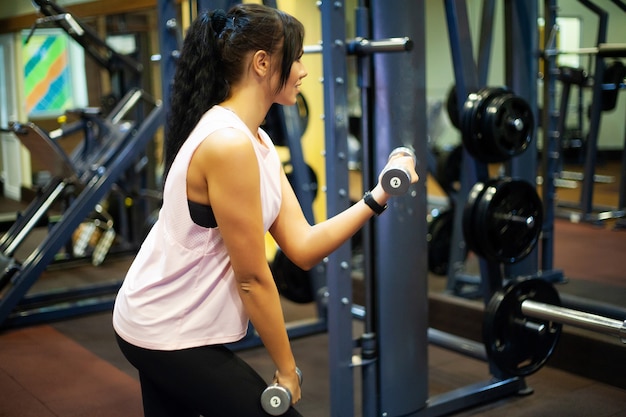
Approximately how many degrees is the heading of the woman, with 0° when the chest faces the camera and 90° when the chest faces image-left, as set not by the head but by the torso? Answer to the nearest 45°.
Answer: approximately 270°

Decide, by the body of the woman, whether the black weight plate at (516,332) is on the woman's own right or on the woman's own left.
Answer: on the woman's own left

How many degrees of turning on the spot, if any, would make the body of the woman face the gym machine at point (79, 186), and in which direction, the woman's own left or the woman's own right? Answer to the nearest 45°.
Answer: approximately 90° to the woman's own left

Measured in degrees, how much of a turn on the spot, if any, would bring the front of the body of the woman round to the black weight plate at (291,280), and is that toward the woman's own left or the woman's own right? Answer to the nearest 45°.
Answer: approximately 90° to the woman's own left

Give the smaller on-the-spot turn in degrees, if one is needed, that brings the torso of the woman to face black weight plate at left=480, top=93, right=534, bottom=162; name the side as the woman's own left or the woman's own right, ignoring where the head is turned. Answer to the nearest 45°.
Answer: approximately 45° to the woman's own left

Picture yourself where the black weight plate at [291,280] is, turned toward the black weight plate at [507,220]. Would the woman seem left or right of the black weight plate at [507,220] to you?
right

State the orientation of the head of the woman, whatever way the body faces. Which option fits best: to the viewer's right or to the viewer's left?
to the viewer's right
